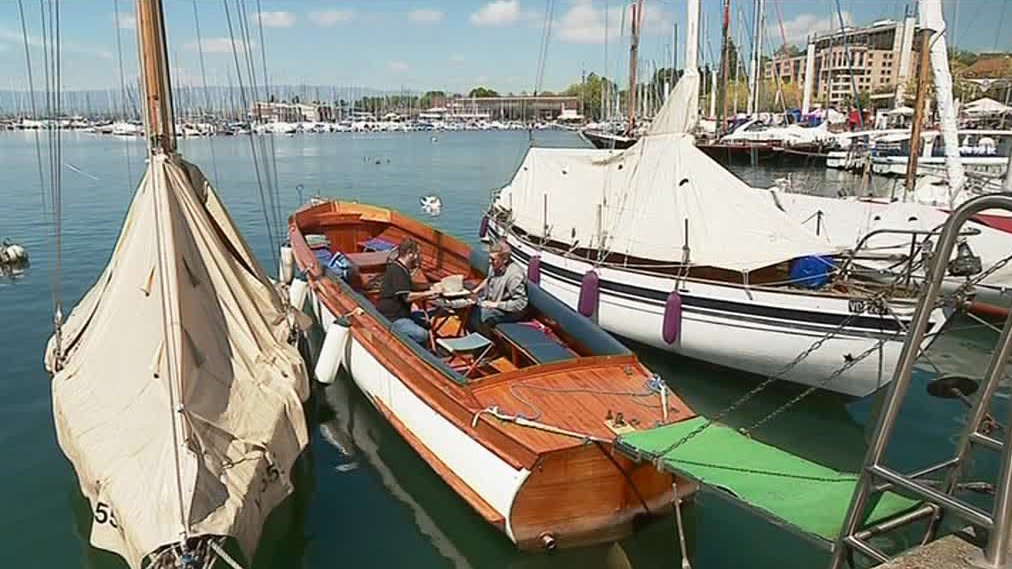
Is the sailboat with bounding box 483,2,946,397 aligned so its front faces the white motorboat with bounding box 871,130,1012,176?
no

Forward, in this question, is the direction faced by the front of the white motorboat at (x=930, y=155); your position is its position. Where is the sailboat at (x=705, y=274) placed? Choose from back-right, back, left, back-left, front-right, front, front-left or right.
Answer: left

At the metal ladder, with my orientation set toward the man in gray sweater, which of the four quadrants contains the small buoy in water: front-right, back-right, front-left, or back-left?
front-left

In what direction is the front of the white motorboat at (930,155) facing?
to the viewer's left

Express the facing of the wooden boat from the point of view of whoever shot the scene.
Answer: facing away from the viewer and to the left of the viewer
